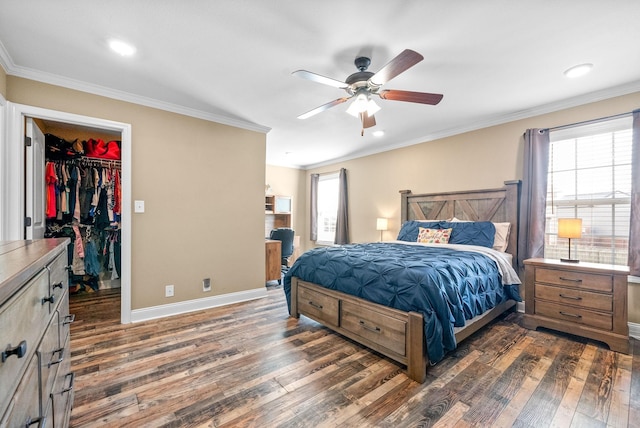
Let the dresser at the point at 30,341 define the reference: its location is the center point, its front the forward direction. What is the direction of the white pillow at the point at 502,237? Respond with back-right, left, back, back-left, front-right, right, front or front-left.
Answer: front

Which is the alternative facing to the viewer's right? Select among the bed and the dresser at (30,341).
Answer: the dresser

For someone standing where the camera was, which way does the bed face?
facing the viewer and to the left of the viewer

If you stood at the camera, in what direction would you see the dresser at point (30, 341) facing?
facing to the right of the viewer

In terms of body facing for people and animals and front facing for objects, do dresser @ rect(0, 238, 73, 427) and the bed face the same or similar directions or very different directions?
very different directions

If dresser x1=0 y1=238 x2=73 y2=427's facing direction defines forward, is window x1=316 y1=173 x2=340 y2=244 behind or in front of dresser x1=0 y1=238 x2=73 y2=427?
in front

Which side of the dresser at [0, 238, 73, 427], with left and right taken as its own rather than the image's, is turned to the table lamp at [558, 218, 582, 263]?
front

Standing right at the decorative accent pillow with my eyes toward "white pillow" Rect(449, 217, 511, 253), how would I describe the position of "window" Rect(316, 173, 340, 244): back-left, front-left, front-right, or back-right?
back-left

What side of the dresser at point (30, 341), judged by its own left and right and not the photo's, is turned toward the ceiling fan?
front

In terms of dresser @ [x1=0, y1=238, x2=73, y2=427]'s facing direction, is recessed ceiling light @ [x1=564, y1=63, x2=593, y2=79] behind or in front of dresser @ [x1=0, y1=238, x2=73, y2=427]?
in front

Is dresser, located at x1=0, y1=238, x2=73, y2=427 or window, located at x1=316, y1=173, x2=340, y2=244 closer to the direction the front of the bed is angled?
the dresser

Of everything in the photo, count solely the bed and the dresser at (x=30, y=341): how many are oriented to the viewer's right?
1

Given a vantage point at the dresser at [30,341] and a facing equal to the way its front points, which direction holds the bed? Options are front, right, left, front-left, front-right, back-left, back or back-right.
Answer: front
